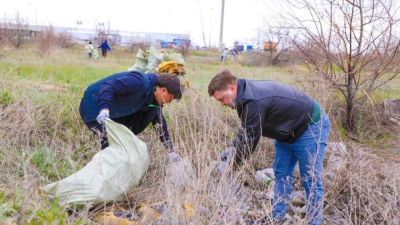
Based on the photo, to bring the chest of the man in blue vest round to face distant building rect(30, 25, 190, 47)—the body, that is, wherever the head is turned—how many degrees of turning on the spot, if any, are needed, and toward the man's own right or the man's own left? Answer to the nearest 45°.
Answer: approximately 90° to the man's own left

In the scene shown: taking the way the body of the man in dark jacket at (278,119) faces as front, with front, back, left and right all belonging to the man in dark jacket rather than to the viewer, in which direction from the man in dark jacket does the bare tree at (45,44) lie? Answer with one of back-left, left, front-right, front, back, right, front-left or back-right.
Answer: front-right

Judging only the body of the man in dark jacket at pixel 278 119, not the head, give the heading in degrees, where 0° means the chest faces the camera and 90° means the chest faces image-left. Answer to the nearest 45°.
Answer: approximately 90°

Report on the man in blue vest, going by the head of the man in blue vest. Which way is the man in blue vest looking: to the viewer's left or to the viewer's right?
to the viewer's right

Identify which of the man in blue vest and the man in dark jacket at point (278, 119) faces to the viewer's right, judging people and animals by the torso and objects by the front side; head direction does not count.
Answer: the man in blue vest

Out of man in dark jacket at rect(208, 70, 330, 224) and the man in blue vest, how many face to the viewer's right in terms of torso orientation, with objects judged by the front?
1

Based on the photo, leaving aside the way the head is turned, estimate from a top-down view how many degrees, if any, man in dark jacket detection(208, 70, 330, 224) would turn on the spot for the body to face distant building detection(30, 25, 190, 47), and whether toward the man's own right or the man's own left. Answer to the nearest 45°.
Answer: approximately 45° to the man's own right

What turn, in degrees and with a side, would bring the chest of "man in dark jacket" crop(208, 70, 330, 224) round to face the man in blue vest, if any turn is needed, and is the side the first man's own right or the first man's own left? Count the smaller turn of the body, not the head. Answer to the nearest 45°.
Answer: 0° — they already face them

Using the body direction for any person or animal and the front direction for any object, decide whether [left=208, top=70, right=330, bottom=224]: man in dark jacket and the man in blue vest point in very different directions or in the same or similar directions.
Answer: very different directions

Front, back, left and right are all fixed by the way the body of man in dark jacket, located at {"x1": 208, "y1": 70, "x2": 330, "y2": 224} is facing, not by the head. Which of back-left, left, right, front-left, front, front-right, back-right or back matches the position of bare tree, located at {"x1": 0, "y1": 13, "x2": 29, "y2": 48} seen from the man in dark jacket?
front-right

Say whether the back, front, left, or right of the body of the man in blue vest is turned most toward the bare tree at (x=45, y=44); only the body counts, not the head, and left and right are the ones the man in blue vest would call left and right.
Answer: left

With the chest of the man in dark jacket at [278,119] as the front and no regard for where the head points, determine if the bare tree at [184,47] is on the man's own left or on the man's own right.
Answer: on the man's own right

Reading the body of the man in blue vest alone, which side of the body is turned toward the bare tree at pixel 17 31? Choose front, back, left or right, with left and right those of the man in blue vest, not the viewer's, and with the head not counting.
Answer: left

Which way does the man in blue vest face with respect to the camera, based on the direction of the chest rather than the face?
to the viewer's right
